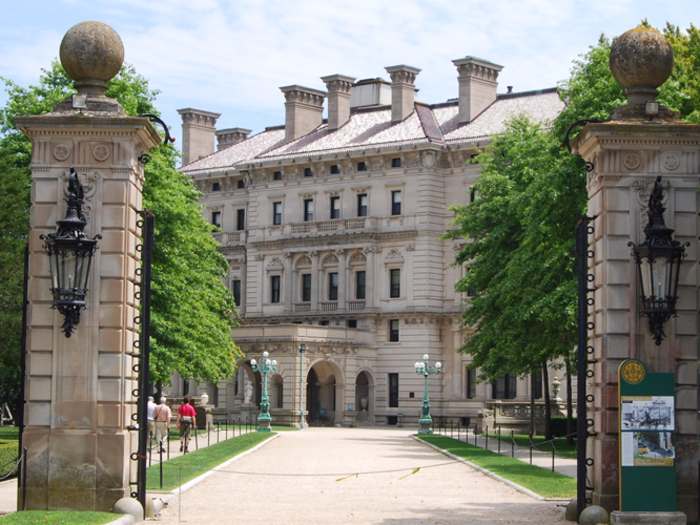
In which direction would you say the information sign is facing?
toward the camera

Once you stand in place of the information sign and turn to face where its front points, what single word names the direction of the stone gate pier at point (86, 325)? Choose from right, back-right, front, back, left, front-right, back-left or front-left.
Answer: right

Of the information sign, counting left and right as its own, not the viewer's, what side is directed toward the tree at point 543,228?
back

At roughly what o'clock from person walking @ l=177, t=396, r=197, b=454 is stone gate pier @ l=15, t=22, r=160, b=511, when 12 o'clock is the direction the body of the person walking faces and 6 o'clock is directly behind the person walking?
The stone gate pier is roughly at 6 o'clock from the person walking.

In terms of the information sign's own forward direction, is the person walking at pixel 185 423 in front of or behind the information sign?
behind

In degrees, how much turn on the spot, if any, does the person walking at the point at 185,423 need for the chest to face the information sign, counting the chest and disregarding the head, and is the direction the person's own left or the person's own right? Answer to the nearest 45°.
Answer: approximately 180°

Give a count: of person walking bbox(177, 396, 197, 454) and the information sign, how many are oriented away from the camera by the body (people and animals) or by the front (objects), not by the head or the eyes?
1

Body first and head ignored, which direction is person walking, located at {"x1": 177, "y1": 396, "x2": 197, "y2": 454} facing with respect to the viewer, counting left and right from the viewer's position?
facing away from the viewer

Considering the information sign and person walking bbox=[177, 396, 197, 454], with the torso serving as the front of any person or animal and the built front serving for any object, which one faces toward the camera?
the information sign

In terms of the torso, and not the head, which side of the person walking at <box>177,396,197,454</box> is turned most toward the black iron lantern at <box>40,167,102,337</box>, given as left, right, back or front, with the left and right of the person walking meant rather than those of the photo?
back

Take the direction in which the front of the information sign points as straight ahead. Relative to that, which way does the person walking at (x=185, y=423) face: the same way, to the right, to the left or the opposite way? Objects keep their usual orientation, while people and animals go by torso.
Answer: the opposite way

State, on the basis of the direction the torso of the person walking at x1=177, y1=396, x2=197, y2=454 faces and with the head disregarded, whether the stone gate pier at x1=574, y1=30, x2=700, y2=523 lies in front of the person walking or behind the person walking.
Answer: behind
